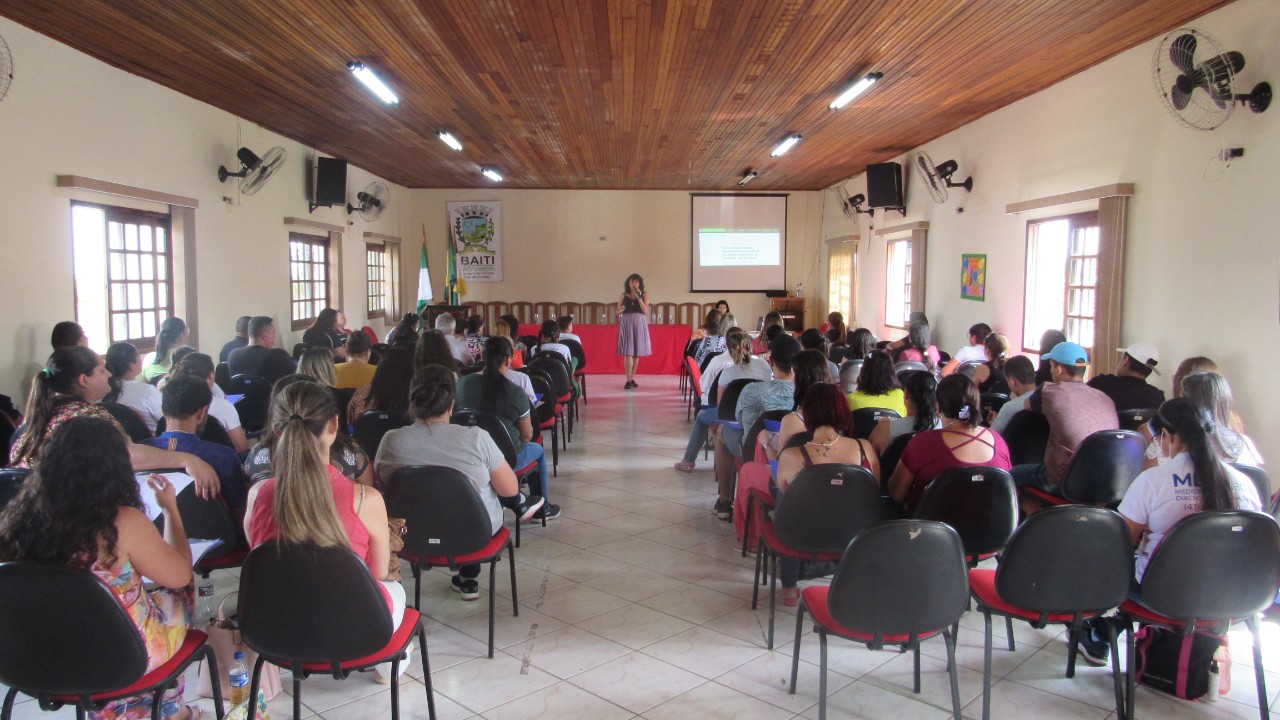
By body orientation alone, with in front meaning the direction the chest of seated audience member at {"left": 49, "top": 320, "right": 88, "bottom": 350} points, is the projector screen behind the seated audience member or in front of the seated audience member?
in front

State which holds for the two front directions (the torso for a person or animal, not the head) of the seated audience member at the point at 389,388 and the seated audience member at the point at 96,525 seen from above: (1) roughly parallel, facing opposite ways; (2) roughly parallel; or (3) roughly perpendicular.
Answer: roughly parallel

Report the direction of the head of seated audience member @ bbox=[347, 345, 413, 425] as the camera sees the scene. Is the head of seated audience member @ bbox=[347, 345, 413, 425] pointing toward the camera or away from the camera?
away from the camera

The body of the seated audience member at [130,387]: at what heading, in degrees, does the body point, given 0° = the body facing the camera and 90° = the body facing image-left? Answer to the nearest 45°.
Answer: approximately 225°

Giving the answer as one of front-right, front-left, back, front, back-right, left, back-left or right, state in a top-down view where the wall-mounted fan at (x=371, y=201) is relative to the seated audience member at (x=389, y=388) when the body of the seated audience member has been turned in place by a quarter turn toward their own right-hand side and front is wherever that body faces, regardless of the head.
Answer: back-left

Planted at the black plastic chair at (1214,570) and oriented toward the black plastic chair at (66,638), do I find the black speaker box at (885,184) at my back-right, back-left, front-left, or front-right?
back-right

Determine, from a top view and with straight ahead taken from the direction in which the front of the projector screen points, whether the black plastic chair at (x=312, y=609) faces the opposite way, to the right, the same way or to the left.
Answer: the opposite way

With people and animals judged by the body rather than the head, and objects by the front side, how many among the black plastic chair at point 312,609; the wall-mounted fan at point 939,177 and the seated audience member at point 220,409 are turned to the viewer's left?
1

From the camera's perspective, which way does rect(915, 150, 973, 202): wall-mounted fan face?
to the viewer's left

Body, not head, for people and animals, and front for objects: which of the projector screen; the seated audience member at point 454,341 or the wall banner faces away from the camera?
the seated audience member

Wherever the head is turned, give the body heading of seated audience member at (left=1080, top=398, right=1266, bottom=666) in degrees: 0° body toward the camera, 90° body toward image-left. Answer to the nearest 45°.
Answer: approximately 135°

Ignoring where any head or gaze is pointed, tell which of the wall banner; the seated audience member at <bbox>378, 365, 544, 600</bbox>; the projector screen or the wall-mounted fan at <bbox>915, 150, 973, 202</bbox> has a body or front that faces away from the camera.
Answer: the seated audience member

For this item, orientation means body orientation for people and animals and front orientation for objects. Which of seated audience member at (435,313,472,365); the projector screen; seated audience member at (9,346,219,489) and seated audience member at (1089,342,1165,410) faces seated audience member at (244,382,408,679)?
the projector screen

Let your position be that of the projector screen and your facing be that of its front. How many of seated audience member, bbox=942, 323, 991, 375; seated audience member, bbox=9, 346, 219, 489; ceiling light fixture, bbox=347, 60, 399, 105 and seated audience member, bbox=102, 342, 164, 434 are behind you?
0

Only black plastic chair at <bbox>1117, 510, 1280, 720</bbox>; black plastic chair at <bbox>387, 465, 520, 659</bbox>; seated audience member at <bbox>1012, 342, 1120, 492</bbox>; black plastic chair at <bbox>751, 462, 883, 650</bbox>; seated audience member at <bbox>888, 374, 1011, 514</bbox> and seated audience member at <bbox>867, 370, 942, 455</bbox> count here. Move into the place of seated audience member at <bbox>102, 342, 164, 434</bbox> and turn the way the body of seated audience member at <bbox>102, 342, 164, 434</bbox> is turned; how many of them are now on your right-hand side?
6

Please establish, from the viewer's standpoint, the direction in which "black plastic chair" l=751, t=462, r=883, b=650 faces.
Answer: facing away from the viewer and to the left of the viewer

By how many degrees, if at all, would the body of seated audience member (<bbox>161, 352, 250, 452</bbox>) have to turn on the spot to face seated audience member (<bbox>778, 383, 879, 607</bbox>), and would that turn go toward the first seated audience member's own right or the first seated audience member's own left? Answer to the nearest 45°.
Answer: approximately 90° to the first seated audience member's own right

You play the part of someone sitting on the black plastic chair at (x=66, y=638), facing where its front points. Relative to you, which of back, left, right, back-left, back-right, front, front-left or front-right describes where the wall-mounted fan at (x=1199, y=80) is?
front-right

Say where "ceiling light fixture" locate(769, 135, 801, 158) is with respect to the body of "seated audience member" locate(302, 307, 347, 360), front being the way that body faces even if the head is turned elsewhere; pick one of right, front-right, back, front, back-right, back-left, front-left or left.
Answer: front-right

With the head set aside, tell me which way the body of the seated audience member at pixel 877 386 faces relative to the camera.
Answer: away from the camera

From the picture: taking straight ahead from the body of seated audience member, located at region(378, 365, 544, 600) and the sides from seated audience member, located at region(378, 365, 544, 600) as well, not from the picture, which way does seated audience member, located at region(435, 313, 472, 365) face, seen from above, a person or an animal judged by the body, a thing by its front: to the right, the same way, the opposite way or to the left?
the same way

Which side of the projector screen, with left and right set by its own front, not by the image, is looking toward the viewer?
front
